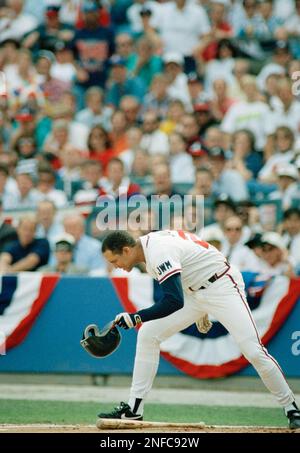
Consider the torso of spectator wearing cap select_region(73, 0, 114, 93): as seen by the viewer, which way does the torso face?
toward the camera

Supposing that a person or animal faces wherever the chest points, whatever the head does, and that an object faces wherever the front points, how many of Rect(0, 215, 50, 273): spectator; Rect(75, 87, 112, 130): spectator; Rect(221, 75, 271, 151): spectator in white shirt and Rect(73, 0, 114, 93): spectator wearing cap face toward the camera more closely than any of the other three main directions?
4

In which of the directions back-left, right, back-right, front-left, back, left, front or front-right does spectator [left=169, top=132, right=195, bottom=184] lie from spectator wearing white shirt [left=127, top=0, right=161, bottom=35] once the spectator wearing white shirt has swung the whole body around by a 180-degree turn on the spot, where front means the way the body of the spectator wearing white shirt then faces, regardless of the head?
back

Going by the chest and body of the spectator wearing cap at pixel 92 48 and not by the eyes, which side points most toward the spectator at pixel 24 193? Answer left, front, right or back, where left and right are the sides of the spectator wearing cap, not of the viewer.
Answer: front

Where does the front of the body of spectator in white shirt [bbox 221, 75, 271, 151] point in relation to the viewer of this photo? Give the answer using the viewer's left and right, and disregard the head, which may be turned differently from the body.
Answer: facing the viewer

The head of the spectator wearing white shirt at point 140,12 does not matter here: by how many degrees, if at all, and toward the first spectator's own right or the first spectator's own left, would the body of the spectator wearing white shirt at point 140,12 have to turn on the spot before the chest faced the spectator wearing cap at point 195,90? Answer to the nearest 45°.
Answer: approximately 45° to the first spectator's own left

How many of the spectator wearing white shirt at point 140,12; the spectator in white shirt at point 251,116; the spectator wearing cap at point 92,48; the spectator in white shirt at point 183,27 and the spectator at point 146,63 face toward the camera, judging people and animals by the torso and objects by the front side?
5

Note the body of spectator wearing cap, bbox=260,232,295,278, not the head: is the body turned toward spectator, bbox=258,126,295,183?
no

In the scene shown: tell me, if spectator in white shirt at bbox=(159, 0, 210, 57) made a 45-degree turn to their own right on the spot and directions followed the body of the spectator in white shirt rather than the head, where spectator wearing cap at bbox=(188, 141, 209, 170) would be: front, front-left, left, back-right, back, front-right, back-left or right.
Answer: front-left

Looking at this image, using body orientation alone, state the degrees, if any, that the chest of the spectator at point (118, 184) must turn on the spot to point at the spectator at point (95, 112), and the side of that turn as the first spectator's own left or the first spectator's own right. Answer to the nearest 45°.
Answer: approximately 180°

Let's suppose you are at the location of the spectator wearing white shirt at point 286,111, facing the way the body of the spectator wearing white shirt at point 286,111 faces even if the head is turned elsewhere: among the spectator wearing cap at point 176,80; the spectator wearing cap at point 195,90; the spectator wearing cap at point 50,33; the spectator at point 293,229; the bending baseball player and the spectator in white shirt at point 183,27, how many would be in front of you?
2

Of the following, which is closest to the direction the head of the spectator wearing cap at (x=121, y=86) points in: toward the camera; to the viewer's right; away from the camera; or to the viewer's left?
toward the camera

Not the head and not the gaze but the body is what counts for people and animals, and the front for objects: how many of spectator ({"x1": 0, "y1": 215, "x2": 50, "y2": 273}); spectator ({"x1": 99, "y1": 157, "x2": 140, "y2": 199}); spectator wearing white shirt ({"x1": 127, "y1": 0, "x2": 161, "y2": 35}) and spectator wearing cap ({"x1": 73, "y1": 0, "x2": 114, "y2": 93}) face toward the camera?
4

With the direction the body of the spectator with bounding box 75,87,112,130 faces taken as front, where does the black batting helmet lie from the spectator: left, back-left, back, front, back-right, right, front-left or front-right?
front

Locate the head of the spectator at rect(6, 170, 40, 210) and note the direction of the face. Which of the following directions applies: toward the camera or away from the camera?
toward the camera

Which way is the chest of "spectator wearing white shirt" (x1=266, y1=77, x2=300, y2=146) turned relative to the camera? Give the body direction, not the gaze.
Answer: toward the camera

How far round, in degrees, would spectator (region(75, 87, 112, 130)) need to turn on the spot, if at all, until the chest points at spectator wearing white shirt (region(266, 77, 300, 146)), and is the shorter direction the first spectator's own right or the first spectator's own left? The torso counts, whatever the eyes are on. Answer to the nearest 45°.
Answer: approximately 45° to the first spectator's own left

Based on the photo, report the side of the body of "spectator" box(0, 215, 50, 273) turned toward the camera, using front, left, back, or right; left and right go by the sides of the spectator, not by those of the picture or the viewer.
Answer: front

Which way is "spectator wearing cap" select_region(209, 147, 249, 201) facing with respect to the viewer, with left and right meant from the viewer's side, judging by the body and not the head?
facing the viewer and to the left of the viewer

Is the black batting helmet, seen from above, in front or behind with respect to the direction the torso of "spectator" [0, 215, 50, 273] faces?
in front
